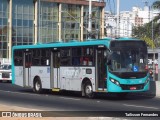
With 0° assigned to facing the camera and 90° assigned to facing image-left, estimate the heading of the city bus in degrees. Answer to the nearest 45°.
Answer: approximately 315°

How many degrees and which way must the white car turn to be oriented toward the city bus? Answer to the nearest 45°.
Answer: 0° — it already faces it

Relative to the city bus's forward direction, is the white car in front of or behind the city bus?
behind
